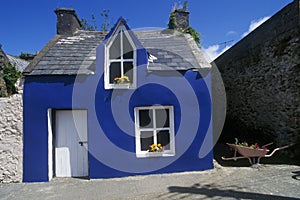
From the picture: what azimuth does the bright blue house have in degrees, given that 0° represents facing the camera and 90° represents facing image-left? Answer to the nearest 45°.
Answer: approximately 0°

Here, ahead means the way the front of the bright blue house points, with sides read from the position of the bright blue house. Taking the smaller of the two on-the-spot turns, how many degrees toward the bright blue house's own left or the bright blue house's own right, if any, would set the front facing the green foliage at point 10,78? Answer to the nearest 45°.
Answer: approximately 135° to the bright blue house's own right
